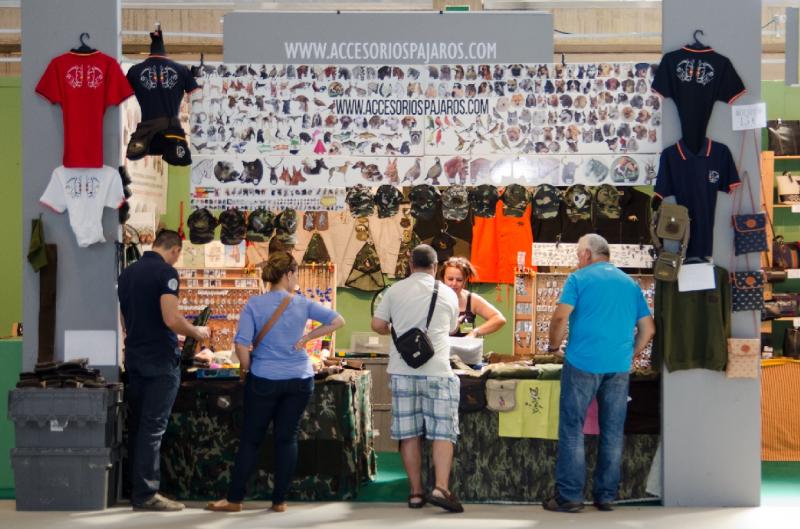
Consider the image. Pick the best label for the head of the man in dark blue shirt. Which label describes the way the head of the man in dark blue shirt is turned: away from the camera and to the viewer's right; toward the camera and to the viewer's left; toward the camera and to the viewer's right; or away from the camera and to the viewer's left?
away from the camera and to the viewer's right

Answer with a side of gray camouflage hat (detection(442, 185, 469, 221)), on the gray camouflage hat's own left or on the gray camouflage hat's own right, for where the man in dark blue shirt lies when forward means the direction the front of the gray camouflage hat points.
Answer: on the gray camouflage hat's own right

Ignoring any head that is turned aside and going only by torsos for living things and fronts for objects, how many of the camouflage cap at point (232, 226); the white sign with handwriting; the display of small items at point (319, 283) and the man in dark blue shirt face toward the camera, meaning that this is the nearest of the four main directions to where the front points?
3

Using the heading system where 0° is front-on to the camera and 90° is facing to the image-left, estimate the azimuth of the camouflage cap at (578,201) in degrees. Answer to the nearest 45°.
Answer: approximately 0°

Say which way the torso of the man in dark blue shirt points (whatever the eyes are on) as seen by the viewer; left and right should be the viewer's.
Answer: facing away from the viewer and to the right of the viewer
